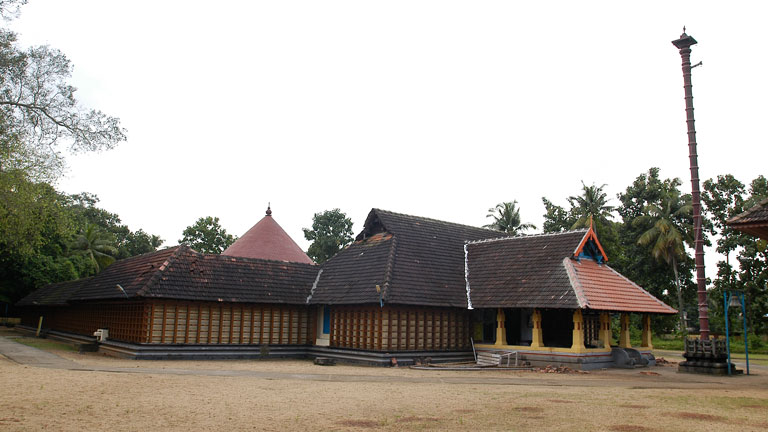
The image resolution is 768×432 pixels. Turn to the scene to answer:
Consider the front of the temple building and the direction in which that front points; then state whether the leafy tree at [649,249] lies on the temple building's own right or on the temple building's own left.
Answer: on the temple building's own left

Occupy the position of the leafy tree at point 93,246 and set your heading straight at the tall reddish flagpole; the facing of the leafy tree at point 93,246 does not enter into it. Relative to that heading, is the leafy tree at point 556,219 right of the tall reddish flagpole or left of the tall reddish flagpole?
left

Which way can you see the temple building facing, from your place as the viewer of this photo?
facing the viewer and to the right of the viewer

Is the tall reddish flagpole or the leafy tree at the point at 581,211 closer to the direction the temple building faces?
the tall reddish flagpole

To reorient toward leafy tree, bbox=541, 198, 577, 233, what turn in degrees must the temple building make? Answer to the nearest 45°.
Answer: approximately 90° to its left

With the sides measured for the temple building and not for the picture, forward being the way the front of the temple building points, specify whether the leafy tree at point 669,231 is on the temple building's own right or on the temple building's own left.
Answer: on the temple building's own left

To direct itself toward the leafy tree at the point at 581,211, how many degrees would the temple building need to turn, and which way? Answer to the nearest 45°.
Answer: approximately 90° to its left

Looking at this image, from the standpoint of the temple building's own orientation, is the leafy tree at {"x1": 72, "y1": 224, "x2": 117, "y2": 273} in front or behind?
behind

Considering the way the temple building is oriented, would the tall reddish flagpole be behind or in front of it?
in front

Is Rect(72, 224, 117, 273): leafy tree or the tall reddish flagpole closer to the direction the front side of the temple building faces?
the tall reddish flagpole
